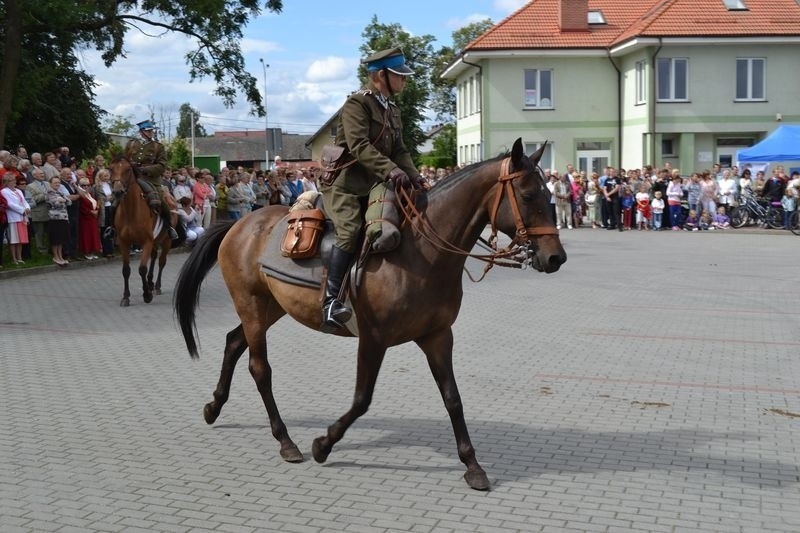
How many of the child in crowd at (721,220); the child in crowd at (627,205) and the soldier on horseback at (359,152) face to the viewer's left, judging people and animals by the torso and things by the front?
0

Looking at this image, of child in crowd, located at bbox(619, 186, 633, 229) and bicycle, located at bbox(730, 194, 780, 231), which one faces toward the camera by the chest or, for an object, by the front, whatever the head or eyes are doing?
the child in crowd

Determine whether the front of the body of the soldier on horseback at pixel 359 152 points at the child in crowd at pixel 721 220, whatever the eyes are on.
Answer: no

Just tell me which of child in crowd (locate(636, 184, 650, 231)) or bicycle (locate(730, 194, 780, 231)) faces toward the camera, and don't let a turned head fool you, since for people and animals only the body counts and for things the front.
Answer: the child in crowd

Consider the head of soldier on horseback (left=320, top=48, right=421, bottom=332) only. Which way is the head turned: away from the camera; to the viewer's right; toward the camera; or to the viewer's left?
to the viewer's right

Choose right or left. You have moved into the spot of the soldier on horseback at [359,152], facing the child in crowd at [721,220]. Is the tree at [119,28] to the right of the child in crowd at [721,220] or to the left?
left

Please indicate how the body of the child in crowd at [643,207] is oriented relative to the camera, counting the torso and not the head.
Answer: toward the camera

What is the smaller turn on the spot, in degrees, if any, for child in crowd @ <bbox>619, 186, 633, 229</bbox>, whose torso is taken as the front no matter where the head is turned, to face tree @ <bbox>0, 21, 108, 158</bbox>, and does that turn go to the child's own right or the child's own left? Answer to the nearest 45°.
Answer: approximately 90° to the child's own right

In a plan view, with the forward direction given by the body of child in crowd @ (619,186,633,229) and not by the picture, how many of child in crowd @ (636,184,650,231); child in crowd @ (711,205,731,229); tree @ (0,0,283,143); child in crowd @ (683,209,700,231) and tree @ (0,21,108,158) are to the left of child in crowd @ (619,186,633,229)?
3

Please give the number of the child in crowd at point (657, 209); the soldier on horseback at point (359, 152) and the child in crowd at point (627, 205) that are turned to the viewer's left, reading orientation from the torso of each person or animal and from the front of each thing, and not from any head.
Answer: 0

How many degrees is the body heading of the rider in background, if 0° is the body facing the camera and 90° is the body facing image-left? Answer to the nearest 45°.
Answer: approximately 45°

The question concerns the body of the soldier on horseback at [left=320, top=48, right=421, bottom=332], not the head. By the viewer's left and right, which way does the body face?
facing the viewer and to the right of the viewer

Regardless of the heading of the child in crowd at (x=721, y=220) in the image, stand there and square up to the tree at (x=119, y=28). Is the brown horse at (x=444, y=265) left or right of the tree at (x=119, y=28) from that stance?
left

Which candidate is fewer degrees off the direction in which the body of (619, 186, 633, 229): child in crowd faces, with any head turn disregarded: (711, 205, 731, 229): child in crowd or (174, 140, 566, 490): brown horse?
the brown horse

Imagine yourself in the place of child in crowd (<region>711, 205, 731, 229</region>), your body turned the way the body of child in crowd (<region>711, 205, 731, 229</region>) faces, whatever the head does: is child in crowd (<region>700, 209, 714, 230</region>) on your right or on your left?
on your right

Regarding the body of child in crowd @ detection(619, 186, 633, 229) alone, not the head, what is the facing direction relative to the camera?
toward the camera
